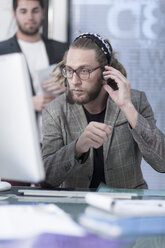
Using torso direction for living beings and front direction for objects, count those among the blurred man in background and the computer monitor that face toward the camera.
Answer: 1

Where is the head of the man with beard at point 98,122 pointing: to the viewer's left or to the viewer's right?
to the viewer's left

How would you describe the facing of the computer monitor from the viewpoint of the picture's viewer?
facing away from the viewer and to the right of the viewer

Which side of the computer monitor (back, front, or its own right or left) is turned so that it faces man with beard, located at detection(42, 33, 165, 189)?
front

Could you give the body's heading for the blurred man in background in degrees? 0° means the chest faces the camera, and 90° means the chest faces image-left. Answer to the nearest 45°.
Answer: approximately 0°

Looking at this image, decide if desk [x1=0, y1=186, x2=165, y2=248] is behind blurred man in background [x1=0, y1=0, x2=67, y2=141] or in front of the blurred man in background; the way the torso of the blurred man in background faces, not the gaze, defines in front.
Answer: in front

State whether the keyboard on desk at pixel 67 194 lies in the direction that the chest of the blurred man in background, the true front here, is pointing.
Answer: yes

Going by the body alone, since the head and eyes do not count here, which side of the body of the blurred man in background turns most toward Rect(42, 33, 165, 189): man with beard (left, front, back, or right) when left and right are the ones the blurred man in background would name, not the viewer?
front
